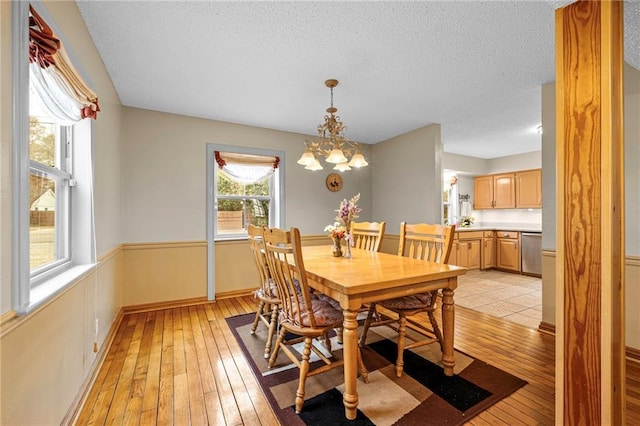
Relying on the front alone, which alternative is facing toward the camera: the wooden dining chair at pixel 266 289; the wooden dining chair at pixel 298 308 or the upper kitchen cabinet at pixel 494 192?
the upper kitchen cabinet

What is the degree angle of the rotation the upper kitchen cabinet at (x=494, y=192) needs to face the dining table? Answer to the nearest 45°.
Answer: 0° — it already faces it

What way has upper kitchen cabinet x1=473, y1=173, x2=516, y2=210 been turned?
toward the camera

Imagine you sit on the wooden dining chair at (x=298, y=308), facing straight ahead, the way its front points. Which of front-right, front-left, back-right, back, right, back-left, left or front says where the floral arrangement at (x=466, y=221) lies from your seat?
front

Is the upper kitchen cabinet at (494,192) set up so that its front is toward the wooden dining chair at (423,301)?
yes

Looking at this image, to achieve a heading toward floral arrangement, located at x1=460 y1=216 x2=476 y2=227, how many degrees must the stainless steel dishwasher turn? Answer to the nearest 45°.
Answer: approximately 90° to its right

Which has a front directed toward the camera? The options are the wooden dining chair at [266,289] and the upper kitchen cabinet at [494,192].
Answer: the upper kitchen cabinet

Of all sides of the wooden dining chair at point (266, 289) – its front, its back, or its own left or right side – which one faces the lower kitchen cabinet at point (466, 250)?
front

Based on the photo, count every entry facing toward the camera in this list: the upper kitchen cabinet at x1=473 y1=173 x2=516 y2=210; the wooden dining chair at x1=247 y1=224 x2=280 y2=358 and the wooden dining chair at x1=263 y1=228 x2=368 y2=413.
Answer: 1

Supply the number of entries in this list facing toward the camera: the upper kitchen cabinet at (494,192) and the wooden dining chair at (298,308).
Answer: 1

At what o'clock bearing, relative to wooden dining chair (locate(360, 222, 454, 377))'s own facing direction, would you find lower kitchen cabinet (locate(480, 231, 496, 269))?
The lower kitchen cabinet is roughly at 5 o'clock from the wooden dining chair.

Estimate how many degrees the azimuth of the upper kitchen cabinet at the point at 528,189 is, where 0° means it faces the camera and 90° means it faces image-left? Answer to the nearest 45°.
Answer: approximately 45°

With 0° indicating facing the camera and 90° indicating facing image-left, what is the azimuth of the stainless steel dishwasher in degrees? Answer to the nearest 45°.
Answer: approximately 45°

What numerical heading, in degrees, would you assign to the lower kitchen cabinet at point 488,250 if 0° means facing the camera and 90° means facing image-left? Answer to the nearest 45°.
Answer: approximately 45°

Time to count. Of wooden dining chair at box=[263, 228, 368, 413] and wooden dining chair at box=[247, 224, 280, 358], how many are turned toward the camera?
0

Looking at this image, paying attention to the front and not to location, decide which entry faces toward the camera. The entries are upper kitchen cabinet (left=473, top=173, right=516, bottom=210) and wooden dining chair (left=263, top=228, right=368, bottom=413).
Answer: the upper kitchen cabinet

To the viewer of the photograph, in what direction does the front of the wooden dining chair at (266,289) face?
facing away from the viewer and to the right of the viewer

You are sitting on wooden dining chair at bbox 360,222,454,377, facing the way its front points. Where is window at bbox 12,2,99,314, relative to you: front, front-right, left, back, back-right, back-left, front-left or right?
front
